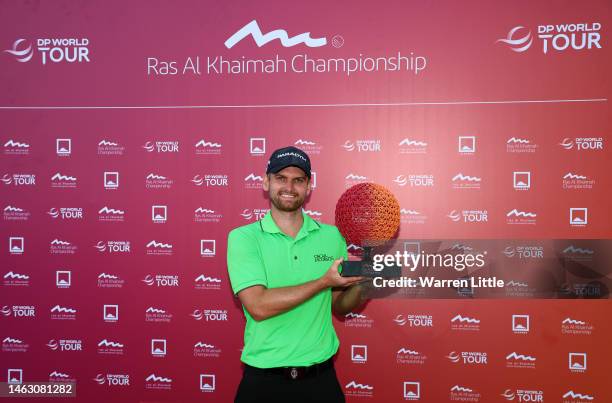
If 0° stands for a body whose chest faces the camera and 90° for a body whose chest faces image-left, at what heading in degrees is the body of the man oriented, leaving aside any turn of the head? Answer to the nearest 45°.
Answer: approximately 0°
